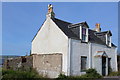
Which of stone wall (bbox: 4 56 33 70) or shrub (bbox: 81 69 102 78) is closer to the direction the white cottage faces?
the shrub

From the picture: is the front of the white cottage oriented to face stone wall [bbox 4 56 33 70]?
no

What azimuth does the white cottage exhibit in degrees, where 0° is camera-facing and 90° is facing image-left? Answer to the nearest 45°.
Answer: approximately 315°
